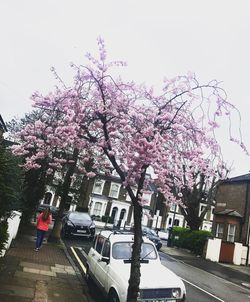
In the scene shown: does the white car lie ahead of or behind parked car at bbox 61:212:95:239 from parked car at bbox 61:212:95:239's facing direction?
ahead

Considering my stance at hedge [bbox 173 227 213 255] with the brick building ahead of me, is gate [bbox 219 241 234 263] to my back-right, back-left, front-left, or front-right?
front-right

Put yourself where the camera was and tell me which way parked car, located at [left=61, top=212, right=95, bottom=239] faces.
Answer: facing the viewer and to the right of the viewer

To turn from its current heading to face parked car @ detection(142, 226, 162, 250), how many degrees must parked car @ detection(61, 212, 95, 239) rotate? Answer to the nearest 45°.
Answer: approximately 90° to its left

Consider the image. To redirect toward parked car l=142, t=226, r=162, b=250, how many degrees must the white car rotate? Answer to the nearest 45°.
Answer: approximately 135° to its left

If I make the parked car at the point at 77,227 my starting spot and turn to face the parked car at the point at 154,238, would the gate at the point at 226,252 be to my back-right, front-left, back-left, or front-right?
front-right

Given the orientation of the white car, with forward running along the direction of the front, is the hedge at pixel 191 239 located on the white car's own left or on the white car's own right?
on the white car's own left

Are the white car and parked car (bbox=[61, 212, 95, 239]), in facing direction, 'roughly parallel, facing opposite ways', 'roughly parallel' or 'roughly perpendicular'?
roughly parallel

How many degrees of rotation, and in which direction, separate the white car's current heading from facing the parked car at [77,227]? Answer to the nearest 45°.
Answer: approximately 135° to its left

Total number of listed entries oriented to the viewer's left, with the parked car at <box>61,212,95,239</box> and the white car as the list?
0
